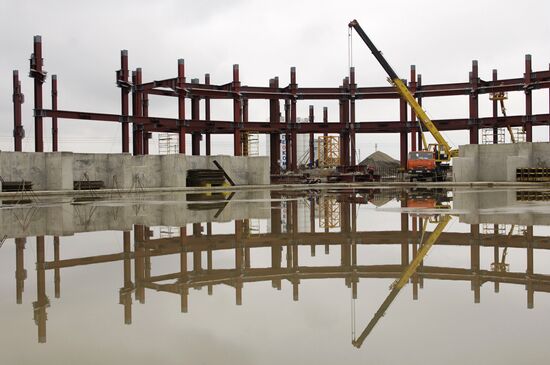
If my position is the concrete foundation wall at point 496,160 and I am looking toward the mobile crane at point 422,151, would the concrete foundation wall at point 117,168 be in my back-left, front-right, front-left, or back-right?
front-left

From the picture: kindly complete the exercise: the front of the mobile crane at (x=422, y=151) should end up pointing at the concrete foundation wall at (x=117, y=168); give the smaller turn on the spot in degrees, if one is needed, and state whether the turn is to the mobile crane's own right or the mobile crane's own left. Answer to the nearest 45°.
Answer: approximately 45° to the mobile crane's own right

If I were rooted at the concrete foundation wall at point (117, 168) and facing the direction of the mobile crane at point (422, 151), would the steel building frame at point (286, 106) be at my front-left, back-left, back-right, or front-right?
front-left

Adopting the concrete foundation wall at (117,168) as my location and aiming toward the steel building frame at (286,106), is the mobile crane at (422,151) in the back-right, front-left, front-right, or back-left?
front-right
